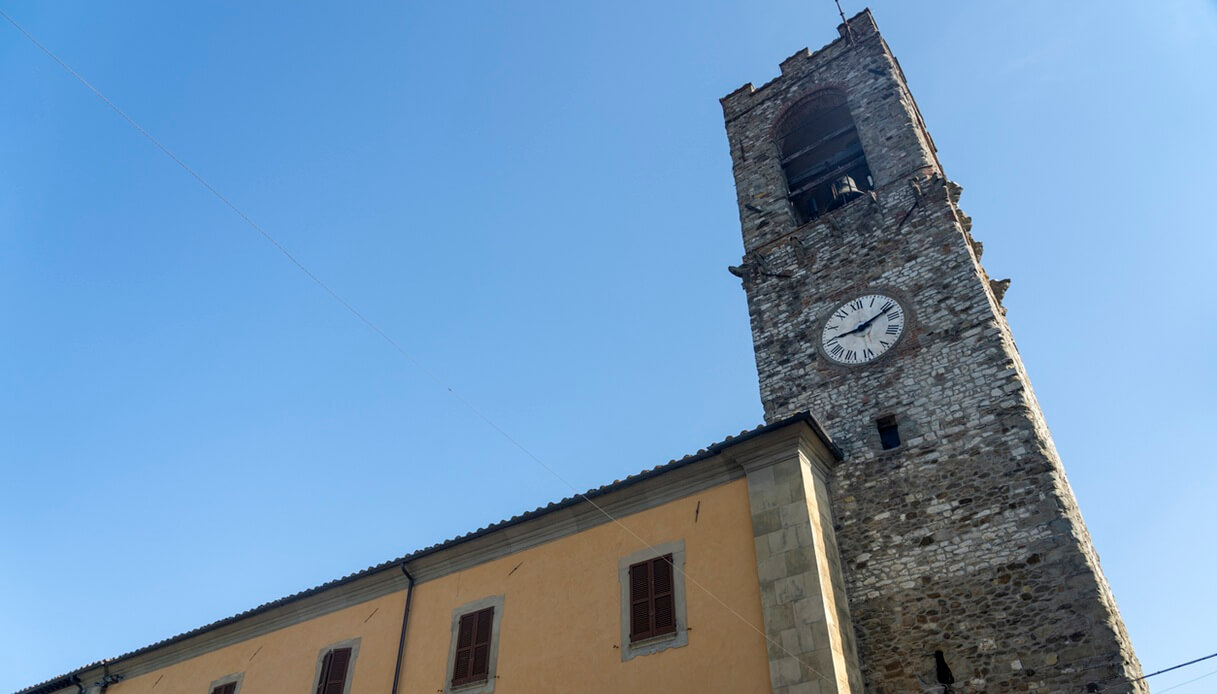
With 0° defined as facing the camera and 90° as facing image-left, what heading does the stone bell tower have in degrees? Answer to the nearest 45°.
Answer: approximately 0°
